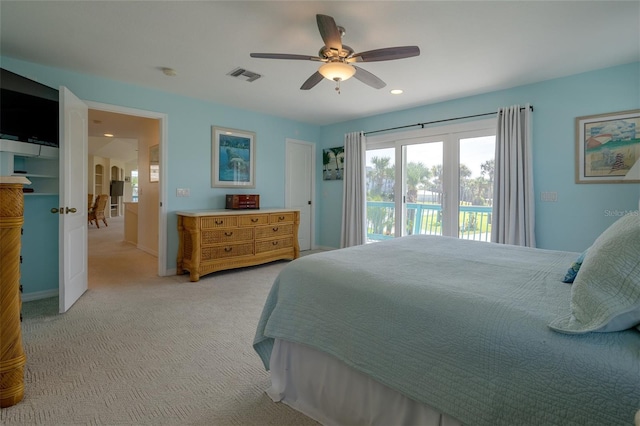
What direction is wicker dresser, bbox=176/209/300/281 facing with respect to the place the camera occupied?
facing the viewer and to the right of the viewer

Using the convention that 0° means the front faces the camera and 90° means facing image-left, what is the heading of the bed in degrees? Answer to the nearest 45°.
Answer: approximately 135°

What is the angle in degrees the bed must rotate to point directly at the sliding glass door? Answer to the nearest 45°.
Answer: approximately 45° to its right

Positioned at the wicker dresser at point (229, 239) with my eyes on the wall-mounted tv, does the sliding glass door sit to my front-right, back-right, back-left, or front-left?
back-left

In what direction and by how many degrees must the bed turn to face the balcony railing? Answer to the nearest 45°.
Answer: approximately 45° to its right

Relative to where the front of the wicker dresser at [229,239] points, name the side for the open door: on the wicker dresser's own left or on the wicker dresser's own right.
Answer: on the wicker dresser's own right

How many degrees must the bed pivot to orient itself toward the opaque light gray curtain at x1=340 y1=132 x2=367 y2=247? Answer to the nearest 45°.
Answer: approximately 45° to its right

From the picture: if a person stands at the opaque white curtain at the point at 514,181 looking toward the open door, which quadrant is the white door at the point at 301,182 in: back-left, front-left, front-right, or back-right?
front-right

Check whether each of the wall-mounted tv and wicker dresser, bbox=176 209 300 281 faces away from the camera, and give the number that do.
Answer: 0
